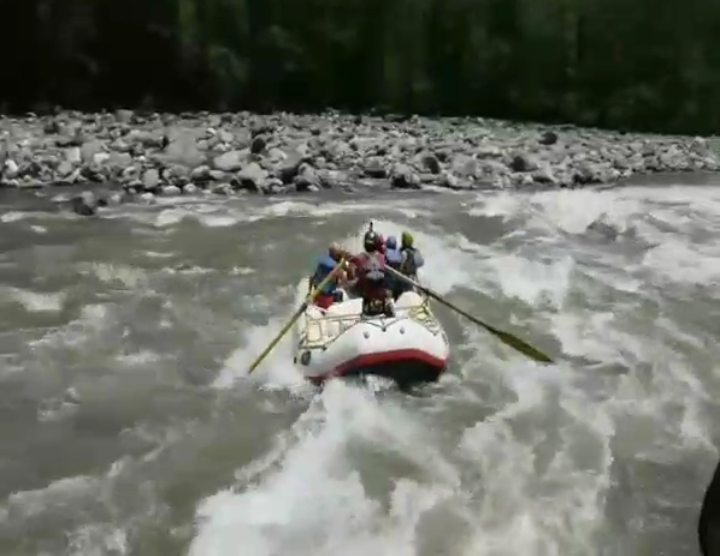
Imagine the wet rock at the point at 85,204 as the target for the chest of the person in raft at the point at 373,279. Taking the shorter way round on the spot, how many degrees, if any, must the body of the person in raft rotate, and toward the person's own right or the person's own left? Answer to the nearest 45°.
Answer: approximately 45° to the person's own left

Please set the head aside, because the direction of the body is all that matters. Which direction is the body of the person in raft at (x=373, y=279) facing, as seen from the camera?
away from the camera

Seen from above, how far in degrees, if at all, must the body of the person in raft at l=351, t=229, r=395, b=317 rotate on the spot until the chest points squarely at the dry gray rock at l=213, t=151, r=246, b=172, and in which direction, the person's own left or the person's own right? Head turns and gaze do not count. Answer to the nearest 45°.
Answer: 0° — they already face it

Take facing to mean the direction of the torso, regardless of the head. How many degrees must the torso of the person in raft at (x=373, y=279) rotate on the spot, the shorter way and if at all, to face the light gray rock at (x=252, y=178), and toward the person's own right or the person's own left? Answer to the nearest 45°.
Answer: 0° — they already face it

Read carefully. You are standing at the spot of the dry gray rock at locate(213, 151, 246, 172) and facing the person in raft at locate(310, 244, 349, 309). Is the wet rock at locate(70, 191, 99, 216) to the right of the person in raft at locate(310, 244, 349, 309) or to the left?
right
